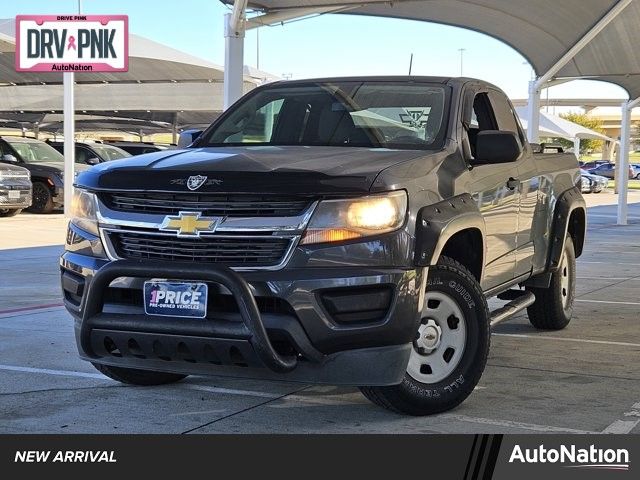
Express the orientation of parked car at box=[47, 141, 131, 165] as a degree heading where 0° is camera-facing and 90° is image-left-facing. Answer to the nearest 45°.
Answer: approximately 315°

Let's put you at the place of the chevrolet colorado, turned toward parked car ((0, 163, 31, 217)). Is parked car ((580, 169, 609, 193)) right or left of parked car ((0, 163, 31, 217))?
right

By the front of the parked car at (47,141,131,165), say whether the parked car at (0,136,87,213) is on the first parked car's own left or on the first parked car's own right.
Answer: on the first parked car's own right

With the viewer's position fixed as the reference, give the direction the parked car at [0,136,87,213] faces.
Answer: facing the viewer and to the right of the viewer

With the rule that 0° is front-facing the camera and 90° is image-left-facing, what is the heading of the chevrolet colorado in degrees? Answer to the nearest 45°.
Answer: approximately 45°

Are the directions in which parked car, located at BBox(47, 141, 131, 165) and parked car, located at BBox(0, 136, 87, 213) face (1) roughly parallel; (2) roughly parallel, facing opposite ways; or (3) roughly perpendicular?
roughly parallel

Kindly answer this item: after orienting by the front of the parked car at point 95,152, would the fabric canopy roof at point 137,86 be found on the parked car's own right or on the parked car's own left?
on the parked car's own left

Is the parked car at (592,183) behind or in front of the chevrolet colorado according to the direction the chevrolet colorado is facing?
behind

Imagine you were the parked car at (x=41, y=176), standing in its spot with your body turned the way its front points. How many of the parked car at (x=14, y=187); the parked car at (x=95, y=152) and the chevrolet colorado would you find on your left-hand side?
1
